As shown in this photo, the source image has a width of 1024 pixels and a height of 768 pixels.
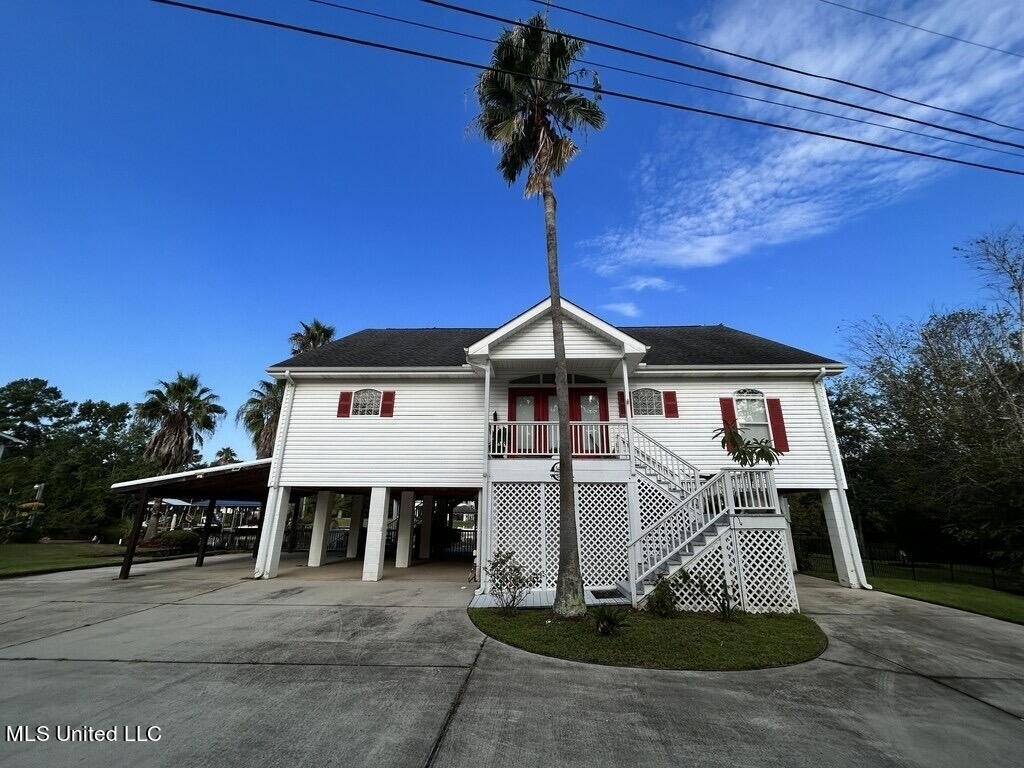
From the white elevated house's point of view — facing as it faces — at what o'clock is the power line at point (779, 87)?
The power line is roughly at 11 o'clock from the white elevated house.

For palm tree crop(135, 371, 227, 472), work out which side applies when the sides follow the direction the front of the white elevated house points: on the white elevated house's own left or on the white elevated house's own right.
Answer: on the white elevated house's own right

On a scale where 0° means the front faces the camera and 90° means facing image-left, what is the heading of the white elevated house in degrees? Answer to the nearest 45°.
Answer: approximately 0°

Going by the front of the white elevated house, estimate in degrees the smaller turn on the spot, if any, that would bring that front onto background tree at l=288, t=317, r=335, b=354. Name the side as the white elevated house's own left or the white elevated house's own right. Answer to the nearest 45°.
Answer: approximately 135° to the white elevated house's own right

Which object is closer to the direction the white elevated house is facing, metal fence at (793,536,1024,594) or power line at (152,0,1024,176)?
the power line

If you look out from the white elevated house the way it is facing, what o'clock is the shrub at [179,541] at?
The shrub is roughly at 4 o'clock from the white elevated house.

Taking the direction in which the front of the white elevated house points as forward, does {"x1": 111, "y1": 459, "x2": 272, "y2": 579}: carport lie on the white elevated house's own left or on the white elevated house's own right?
on the white elevated house's own right
